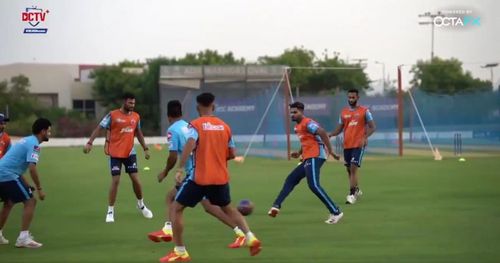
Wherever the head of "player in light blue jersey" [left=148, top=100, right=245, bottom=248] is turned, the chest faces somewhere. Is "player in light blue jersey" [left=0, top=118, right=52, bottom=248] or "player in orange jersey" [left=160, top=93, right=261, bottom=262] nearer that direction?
the player in light blue jersey

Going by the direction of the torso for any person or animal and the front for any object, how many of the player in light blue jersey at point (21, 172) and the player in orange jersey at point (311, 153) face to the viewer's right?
1

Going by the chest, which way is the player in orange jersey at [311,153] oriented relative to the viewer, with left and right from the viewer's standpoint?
facing the viewer and to the left of the viewer

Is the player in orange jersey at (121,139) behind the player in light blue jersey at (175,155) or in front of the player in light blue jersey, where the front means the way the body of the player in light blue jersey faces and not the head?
in front

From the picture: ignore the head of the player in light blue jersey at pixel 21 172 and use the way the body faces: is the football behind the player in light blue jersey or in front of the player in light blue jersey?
in front

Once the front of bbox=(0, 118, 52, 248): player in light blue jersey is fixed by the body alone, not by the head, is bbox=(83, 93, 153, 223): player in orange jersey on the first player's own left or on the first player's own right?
on the first player's own left

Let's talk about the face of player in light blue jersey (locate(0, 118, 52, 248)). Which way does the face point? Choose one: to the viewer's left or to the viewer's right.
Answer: to the viewer's right

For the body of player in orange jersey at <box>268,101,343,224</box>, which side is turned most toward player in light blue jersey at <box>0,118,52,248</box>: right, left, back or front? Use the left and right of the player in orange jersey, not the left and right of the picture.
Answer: front

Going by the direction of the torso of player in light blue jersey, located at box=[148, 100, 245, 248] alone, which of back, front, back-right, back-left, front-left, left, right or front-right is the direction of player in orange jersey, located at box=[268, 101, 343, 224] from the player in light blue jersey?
right

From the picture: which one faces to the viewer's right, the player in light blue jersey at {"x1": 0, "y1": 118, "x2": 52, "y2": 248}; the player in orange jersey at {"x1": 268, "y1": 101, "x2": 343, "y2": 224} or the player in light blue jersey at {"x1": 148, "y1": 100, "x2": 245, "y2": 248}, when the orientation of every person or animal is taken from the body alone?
the player in light blue jersey at {"x1": 0, "y1": 118, "x2": 52, "y2": 248}

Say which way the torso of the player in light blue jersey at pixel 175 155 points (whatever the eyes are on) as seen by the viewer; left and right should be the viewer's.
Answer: facing away from the viewer and to the left of the viewer

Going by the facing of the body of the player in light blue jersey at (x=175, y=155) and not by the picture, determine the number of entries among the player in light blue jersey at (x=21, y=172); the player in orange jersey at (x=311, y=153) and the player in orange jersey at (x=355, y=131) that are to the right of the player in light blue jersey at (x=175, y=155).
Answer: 2

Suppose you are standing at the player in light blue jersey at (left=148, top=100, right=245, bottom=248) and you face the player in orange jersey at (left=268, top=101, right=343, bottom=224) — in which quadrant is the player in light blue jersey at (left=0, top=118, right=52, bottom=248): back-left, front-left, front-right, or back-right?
back-left

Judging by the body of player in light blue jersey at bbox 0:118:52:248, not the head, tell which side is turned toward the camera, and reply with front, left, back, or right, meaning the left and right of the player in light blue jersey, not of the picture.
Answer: right

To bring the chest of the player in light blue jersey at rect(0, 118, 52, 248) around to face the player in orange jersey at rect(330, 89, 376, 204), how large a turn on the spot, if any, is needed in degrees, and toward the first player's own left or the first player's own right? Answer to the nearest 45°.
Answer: approximately 45° to the first player's own left

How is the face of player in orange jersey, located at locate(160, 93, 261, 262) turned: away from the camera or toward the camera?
away from the camera

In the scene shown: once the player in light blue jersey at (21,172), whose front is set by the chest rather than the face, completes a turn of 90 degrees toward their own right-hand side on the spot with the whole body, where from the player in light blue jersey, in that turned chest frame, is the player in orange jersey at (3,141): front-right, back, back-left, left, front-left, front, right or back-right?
back
